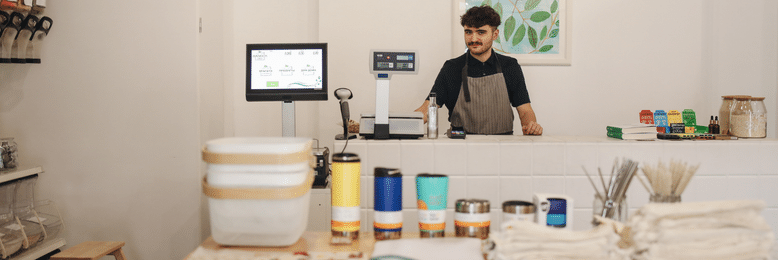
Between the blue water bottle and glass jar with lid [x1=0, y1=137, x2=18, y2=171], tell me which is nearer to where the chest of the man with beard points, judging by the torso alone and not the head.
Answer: the blue water bottle

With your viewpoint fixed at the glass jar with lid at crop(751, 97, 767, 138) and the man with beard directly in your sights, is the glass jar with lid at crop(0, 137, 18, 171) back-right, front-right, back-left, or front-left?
front-left

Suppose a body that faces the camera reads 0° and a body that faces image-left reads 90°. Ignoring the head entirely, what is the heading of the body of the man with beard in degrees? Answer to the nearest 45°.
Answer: approximately 0°

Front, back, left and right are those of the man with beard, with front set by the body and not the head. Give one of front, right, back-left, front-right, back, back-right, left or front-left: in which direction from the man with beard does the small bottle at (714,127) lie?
front-left

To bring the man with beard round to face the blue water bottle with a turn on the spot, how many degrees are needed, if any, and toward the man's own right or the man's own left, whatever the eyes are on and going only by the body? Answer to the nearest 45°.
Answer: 0° — they already face it

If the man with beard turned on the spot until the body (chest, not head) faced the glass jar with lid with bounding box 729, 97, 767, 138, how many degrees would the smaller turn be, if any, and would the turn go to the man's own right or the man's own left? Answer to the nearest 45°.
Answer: approximately 45° to the man's own left

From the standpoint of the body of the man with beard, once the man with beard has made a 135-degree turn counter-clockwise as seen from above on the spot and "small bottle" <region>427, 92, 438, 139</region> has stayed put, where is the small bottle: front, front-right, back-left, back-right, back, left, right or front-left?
back-right

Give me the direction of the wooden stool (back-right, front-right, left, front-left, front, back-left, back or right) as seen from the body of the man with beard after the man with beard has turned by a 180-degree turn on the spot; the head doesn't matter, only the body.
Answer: back-left

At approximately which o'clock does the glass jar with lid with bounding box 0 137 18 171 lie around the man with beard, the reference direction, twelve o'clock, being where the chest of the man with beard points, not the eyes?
The glass jar with lid is roughly at 2 o'clock from the man with beard.

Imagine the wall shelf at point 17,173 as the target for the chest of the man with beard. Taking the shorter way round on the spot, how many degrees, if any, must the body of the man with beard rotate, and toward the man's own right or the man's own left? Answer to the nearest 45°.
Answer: approximately 45° to the man's own right

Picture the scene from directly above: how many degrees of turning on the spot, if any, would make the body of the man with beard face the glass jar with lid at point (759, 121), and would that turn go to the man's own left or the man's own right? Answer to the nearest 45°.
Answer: approximately 45° to the man's own left
